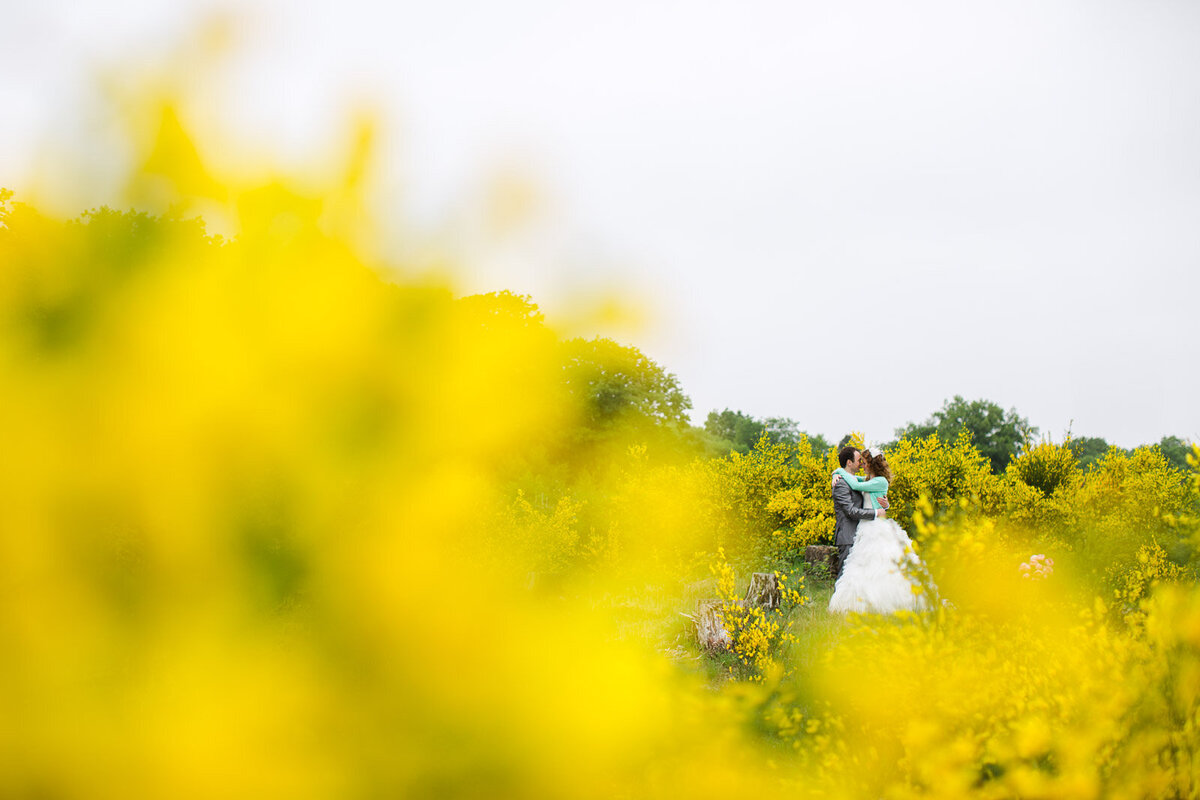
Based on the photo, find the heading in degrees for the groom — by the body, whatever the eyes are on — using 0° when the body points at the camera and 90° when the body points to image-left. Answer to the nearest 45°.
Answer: approximately 270°

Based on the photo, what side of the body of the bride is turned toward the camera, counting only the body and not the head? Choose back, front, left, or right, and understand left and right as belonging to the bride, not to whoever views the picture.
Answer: left

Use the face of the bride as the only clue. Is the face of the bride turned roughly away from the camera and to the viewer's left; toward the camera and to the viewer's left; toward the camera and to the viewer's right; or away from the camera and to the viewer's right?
away from the camera and to the viewer's left

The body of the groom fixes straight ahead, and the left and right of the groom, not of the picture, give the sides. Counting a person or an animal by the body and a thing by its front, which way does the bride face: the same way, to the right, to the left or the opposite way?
the opposite way
